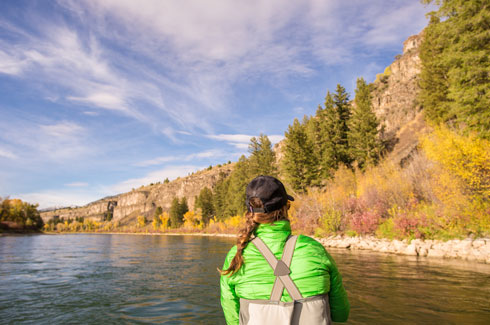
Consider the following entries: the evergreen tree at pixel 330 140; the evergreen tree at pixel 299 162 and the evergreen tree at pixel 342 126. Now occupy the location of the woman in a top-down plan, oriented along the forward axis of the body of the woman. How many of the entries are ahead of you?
3

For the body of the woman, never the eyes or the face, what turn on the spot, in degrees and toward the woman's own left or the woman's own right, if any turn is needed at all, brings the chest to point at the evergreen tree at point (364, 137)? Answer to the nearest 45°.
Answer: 0° — they already face it

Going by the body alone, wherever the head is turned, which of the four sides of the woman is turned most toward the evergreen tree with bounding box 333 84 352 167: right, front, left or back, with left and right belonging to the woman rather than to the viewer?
front

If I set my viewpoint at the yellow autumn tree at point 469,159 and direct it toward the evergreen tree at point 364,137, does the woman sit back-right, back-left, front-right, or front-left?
back-left

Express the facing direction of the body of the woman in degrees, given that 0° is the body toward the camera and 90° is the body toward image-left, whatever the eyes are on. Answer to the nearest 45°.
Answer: approximately 180°

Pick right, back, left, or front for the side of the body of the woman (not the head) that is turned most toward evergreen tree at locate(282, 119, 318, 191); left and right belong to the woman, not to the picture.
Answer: front

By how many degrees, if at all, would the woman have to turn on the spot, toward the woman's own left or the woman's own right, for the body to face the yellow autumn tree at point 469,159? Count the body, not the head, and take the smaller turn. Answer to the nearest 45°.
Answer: approximately 45° to the woman's own right

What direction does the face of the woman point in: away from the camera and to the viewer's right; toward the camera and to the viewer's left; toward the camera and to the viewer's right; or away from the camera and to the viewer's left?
away from the camera and to the viewer's right
